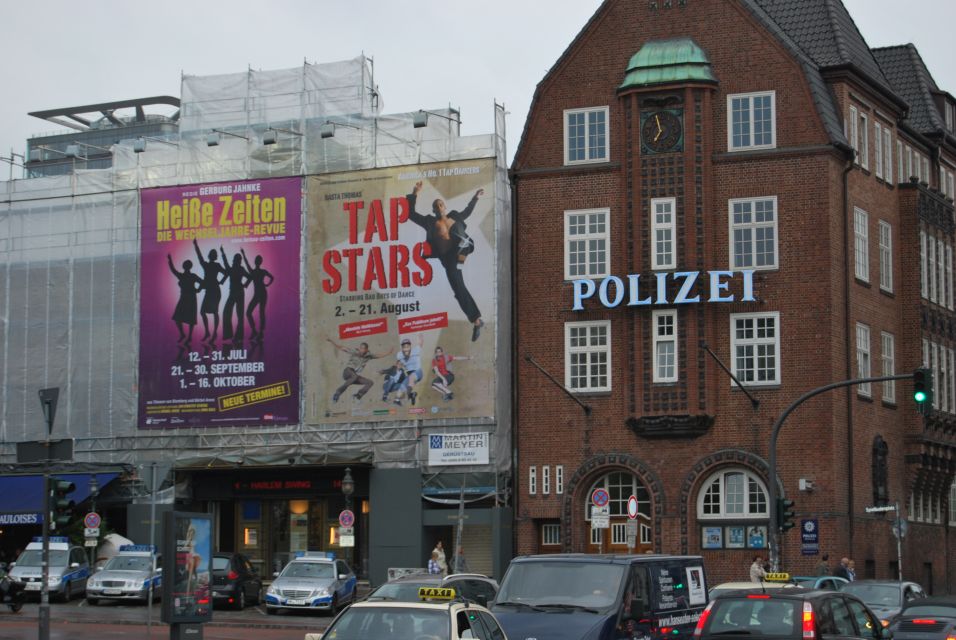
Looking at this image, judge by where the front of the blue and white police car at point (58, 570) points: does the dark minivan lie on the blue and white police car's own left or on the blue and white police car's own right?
on the blue and white police car's own left

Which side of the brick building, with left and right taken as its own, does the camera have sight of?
front

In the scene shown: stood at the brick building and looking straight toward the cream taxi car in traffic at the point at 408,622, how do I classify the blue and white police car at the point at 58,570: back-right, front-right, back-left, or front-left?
front-right

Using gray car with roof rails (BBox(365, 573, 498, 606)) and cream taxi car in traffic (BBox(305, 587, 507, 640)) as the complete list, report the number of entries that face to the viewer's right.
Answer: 0

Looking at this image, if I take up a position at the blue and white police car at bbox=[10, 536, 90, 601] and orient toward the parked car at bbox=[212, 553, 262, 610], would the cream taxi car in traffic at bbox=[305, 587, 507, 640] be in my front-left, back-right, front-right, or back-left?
front-right

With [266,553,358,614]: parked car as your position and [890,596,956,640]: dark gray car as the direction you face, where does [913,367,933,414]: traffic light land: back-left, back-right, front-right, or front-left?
front-left

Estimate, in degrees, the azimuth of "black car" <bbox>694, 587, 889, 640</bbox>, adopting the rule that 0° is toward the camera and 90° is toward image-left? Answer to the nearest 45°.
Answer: approximately 225°

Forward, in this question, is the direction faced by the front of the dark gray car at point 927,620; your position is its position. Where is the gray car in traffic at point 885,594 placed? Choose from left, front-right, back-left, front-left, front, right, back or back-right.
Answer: front-left

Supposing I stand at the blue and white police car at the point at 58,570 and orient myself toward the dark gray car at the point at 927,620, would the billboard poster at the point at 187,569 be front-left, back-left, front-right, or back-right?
front-right

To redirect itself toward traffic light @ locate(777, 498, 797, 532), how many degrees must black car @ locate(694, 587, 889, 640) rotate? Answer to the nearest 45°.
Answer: approximately 45° to its left

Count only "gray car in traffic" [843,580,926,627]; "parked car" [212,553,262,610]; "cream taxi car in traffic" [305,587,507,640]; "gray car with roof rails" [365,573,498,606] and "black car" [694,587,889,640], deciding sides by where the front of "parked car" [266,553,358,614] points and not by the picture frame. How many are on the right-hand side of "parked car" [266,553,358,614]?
1

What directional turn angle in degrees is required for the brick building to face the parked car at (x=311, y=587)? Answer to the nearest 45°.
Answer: approximately 45° to its right

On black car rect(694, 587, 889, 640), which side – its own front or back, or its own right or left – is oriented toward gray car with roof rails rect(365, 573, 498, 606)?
left

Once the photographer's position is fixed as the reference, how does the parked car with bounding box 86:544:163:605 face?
facing the viewer and to the left of the viewer

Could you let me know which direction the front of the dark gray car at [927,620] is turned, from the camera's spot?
facing away from the viewer and to the right of the viewer
